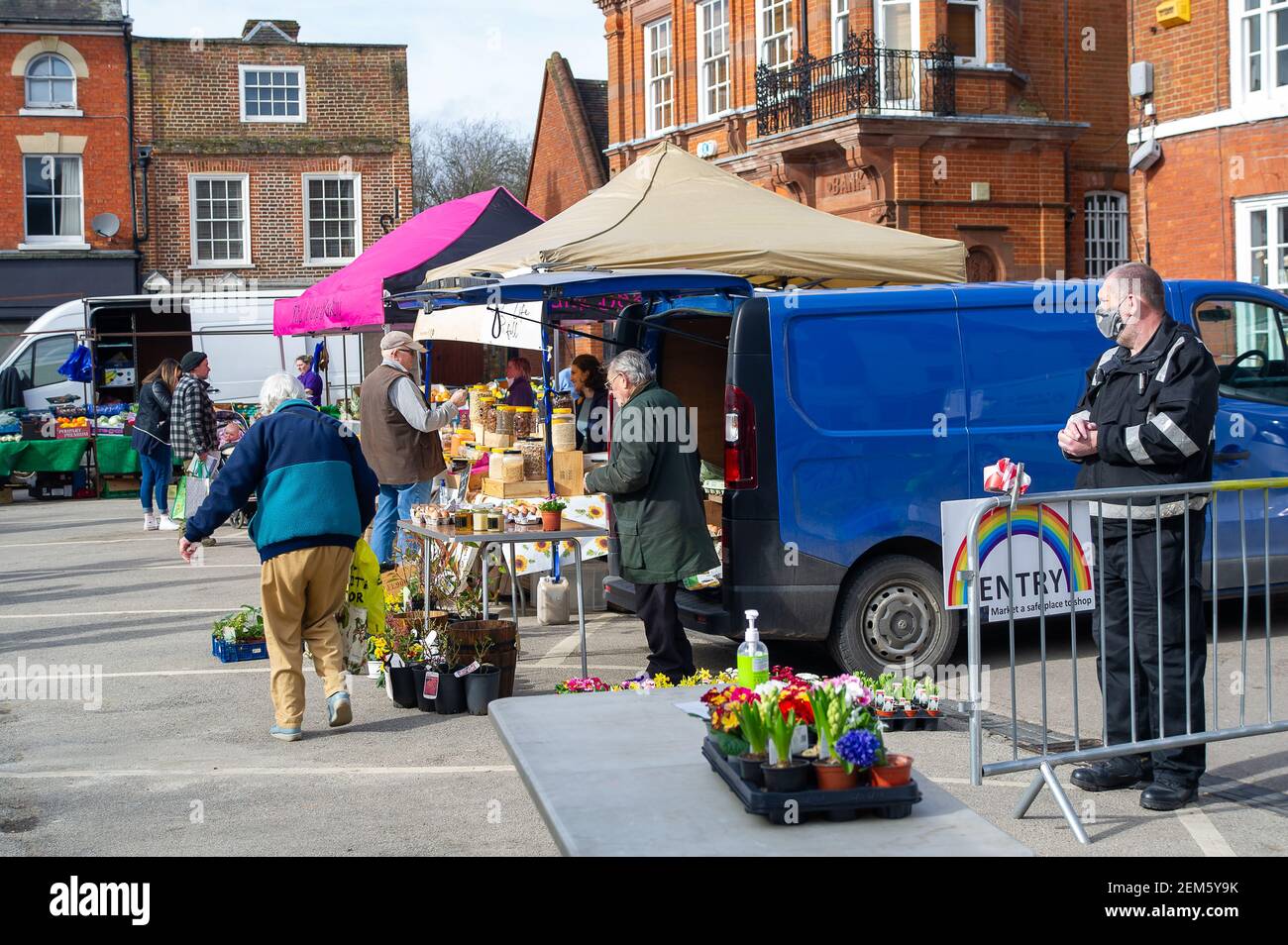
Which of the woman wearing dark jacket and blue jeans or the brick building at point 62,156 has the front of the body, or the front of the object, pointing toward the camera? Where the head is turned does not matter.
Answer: the brick building

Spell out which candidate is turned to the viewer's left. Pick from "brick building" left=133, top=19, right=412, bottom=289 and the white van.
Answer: the white van

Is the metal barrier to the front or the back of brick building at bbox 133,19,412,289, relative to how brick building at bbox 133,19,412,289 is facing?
to the front

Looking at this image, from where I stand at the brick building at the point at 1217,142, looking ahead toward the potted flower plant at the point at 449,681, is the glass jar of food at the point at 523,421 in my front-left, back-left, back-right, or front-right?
front-right

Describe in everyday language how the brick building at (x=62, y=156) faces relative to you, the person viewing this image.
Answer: facing the viewer

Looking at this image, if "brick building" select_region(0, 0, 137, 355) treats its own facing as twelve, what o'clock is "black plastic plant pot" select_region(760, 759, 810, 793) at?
The black plastic plant pot is roughly at 12 o'clock from the brick building.

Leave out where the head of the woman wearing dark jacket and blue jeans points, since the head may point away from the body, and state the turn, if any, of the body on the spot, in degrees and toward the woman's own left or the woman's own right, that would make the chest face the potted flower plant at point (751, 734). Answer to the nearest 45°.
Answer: approximately 90° to the woman's own right

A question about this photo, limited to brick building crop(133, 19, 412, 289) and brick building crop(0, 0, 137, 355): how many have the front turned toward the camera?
2

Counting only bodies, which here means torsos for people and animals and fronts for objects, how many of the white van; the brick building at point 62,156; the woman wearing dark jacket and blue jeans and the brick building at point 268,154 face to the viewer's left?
1

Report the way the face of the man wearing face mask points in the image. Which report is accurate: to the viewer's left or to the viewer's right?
to the viewer's left

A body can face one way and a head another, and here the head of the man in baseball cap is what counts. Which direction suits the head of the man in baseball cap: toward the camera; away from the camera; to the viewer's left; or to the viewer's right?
to the viewer's right

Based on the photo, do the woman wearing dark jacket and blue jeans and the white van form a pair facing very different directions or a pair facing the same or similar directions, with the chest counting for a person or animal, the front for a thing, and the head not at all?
very different directions

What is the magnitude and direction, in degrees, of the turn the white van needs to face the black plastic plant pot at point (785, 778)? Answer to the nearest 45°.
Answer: approximately 90° to its left

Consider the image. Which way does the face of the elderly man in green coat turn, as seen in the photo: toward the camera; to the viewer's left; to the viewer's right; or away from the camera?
to the viewer's left

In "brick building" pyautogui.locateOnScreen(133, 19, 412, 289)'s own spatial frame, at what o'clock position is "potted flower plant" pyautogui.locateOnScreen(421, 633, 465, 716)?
The potted flower plant is roughly at 12 o'clock from the brick building.

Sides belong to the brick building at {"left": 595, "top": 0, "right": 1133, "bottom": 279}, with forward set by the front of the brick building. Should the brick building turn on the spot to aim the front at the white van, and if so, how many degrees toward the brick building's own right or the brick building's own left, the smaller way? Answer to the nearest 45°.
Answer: approximately 45° to the brick building's own right

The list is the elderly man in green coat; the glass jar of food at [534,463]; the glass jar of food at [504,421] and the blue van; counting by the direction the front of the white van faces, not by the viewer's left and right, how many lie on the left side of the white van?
4

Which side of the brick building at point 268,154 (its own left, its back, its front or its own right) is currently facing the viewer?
front
